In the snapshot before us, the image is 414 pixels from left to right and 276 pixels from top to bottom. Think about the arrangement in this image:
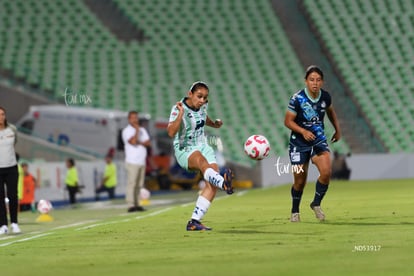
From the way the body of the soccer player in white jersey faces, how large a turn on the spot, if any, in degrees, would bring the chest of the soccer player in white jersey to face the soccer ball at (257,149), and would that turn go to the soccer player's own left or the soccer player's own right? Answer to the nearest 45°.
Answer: approximately 90° to the soccer player's own left

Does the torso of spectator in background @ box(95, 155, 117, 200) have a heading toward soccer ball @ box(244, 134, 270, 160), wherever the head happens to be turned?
no

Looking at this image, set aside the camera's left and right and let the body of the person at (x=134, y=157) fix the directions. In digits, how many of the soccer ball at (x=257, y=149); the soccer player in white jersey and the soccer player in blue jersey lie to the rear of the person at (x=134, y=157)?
0

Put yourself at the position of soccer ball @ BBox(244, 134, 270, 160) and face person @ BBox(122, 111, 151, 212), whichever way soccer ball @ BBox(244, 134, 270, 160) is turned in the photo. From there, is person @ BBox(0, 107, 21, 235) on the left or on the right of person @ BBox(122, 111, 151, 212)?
left

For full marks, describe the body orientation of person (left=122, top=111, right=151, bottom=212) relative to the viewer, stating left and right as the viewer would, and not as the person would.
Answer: facing the viewer and to the right of the viewer

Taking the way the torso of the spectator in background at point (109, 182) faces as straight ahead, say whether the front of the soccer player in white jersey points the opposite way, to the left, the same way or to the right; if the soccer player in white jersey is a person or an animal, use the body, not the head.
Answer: to the left

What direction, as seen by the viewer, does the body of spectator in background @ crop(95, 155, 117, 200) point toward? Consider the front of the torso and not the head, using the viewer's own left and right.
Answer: facing the viewer and to the left of the viewer

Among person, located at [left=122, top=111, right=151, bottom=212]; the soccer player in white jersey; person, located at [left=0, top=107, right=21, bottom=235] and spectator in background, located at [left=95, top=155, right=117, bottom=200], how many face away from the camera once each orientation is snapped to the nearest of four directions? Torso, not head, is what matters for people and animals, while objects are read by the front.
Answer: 0

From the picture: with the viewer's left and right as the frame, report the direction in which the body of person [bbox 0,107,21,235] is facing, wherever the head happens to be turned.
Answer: facing the viewer

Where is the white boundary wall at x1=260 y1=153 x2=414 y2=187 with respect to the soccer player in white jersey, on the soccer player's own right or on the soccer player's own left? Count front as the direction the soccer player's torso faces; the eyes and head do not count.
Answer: on the soccer player's own left

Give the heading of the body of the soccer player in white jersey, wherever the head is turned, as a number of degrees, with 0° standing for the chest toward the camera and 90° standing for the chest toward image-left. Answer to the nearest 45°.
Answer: approximately 315°

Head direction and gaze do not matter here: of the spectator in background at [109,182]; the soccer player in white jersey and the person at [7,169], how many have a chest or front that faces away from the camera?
0

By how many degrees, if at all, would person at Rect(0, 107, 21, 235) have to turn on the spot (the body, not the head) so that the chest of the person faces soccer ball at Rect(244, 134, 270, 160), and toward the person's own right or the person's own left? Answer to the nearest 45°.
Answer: approximately 45° to the person's own left

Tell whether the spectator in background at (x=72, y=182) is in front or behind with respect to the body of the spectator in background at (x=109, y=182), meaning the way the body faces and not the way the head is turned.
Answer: in front

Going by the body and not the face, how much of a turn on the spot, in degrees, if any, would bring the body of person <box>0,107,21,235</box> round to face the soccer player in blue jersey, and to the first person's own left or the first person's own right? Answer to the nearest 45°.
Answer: approximately 45° to the first person's own left
